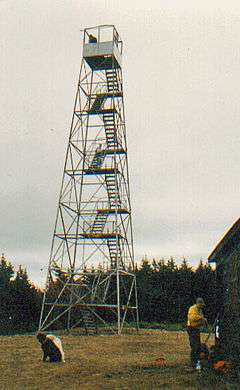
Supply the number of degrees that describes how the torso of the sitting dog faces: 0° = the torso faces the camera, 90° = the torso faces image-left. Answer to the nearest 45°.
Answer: approximately 90°

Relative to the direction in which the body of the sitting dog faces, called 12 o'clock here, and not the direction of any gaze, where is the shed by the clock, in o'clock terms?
The shed is roughly at 7 o'clock from the sitting dog.
